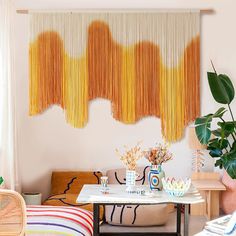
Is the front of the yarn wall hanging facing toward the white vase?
yes

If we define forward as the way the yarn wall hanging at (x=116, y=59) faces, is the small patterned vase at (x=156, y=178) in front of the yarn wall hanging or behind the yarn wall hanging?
in front

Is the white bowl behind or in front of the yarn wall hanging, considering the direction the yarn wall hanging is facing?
in front

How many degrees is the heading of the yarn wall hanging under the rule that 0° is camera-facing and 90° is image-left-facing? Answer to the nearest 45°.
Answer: approximately 0°

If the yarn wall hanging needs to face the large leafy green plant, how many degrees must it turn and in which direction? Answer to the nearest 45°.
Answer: approximately 90° to its left

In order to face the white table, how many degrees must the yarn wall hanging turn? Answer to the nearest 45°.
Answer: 0° — it already faces it

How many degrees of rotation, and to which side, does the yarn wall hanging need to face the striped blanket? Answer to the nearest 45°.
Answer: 0° — it already faces it
